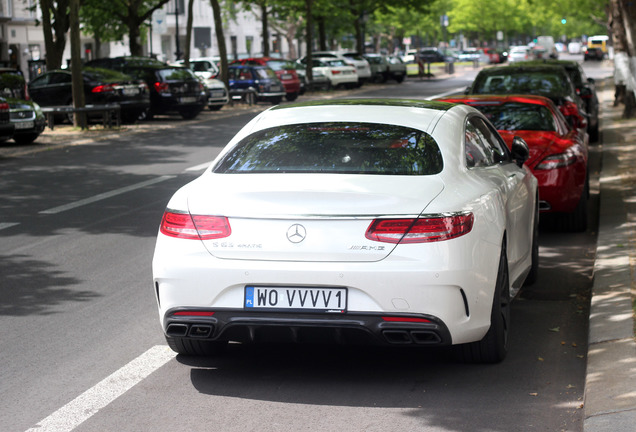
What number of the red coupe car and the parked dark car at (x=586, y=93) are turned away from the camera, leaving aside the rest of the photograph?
2

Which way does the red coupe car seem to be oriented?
away from the camera

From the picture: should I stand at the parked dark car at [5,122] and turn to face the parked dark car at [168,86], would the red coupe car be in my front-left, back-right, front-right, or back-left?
back-right

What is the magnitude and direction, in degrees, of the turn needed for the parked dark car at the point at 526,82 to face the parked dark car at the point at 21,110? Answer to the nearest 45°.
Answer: approximately 90° to its left

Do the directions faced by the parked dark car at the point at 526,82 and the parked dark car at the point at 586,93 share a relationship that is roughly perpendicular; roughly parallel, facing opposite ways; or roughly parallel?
roughly parallel

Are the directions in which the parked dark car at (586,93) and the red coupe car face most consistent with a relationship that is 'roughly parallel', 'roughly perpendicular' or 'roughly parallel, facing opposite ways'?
roughly parallel

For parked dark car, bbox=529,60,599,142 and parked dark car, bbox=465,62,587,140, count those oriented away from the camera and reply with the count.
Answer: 2

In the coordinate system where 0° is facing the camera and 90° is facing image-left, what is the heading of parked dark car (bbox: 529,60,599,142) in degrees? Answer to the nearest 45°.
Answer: approximately 180°

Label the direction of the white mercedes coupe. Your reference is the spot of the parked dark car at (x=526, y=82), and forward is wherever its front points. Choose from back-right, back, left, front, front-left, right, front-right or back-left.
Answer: back

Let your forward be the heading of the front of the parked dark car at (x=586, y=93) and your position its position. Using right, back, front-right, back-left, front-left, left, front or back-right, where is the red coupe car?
back

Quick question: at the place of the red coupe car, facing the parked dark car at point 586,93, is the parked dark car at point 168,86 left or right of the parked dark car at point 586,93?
left

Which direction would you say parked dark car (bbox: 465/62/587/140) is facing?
away from the camera

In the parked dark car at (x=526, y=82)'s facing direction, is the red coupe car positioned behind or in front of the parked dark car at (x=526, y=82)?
behind
